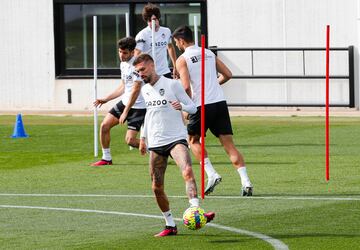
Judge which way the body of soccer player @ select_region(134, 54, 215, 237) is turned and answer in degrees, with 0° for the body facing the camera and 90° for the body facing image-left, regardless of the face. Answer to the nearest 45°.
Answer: approximately 45°

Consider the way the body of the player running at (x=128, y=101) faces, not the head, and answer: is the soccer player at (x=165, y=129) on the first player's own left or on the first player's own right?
on the first player's own left

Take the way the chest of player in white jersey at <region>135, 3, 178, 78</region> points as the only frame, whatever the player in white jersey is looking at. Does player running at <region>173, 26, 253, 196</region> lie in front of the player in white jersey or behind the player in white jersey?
in front

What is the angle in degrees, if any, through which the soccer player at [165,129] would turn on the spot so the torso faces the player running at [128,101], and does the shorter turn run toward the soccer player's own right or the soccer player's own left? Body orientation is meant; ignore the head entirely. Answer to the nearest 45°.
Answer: approximately 135° to the soccer player's own right

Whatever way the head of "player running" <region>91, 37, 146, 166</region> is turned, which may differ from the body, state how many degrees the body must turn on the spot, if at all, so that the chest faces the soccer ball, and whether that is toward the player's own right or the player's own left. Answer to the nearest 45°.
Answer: approximately 45° to the player's own left

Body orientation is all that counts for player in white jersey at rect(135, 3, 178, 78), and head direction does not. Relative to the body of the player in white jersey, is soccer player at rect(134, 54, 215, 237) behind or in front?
in front

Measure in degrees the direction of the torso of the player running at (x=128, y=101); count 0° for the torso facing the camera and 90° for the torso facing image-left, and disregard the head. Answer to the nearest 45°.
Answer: approximately 45°
